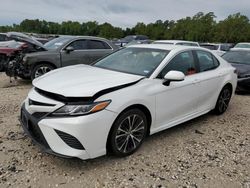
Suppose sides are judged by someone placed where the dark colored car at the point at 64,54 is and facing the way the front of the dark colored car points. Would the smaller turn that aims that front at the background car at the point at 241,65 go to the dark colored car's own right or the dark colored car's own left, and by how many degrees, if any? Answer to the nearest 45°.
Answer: approximately 135° to the dark colored car's own left

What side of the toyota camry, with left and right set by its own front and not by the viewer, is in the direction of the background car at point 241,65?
back

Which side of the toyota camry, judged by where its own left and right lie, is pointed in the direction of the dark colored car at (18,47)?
right

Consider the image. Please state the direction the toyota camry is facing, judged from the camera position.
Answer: facing the viewer and to the left of the viewer
